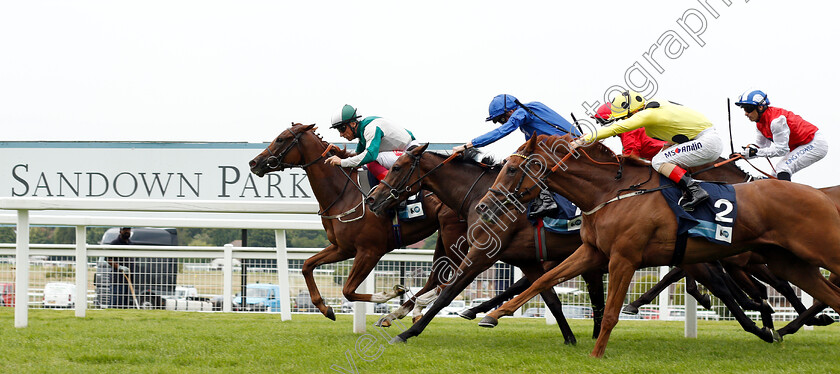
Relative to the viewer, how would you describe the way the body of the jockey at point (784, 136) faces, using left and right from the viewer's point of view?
facing to the left of the viewer

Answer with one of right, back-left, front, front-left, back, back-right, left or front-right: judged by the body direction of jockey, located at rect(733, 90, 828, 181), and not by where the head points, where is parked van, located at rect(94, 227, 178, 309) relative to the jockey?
front

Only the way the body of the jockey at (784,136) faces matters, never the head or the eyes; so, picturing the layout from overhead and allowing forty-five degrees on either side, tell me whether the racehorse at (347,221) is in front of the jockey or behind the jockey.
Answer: in front

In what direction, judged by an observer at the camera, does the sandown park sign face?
facing the viewer

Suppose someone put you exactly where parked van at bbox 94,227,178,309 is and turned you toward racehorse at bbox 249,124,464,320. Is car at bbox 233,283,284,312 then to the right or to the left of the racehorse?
left

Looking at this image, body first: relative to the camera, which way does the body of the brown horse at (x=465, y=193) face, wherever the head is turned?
to the viewer's left

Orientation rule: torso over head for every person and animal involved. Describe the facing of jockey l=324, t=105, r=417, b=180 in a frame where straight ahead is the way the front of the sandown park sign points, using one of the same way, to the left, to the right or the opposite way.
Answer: to the right

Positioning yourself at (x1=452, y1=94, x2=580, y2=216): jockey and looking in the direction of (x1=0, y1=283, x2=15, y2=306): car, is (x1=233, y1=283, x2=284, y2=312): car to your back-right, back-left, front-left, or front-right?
front-right

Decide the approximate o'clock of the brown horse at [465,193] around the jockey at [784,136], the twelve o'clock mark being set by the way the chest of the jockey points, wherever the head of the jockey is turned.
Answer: The brown horse is roughly at 11 o'clock from the jockey.

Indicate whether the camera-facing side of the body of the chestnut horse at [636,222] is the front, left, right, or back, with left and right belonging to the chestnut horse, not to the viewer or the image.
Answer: left

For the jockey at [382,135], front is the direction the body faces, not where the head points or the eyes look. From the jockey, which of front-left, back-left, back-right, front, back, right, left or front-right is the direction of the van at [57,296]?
front-right

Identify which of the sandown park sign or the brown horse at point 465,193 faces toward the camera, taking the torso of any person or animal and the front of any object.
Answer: the sandown park sign

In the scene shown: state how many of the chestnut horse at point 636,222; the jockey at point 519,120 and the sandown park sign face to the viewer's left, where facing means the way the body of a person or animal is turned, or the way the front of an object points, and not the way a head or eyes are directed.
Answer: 2

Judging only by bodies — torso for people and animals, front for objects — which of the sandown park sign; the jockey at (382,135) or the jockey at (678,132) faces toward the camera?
the sandown park sign

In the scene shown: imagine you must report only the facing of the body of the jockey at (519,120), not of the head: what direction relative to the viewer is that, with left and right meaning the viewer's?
facing to the left of the viewer

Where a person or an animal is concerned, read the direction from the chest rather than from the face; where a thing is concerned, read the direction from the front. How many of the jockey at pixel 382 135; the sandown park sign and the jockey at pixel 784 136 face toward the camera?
1

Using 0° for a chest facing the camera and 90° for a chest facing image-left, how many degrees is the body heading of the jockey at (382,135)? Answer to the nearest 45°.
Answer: approximately 90°

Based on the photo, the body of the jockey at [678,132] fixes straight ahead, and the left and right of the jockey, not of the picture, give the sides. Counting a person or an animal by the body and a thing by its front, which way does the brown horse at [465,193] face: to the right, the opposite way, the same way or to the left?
the same way
